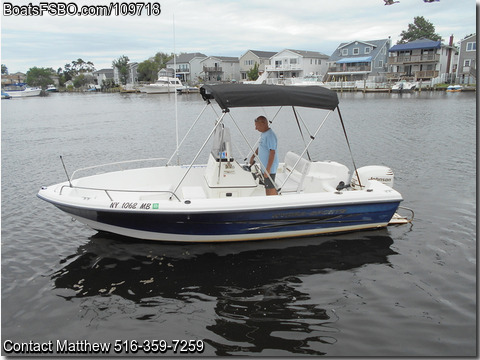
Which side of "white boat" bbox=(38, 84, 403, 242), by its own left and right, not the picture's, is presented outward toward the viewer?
left

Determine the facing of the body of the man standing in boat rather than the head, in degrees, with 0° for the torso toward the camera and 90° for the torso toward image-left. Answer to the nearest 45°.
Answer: approximately 90°
